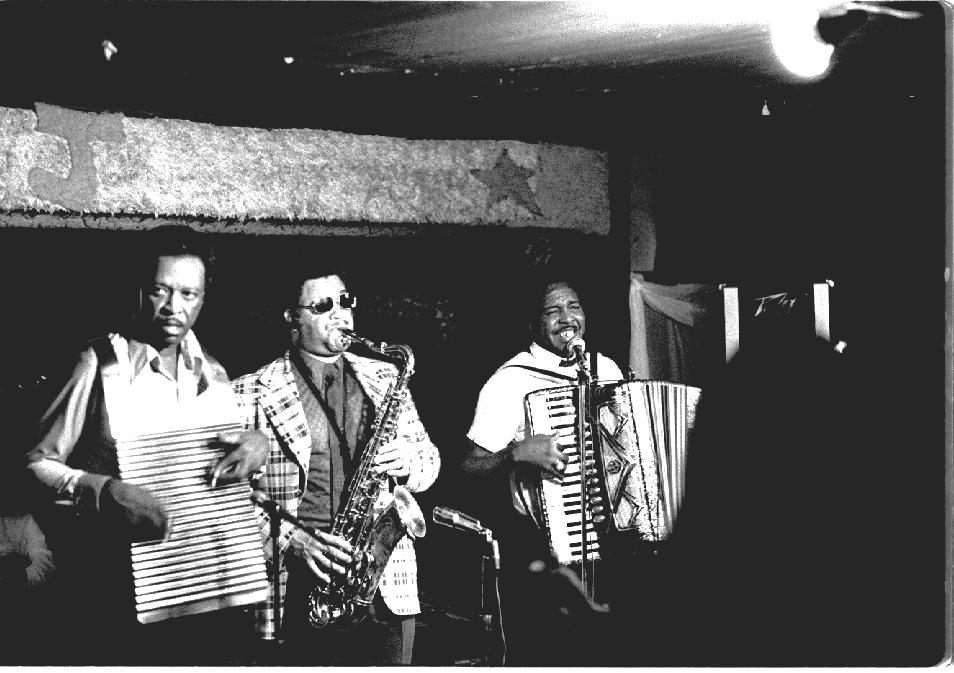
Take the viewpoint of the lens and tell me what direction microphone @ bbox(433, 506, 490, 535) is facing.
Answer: facing to the left of the viewer

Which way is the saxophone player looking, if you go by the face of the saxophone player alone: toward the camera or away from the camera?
toward the camera

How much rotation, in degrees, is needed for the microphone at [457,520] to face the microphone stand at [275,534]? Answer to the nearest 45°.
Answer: approximately 45° to its left
